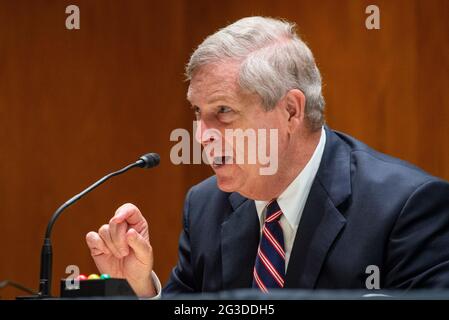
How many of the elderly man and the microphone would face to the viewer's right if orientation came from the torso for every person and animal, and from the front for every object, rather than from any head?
1

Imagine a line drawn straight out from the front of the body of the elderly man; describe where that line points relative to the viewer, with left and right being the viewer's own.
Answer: facing the viewer and to the left of the viewer

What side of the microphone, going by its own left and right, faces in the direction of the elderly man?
front

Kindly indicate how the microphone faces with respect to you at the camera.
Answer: facing to the right of the viewer

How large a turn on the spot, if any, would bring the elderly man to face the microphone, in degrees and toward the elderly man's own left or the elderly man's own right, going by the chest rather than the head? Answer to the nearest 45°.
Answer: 0° — they already face it
